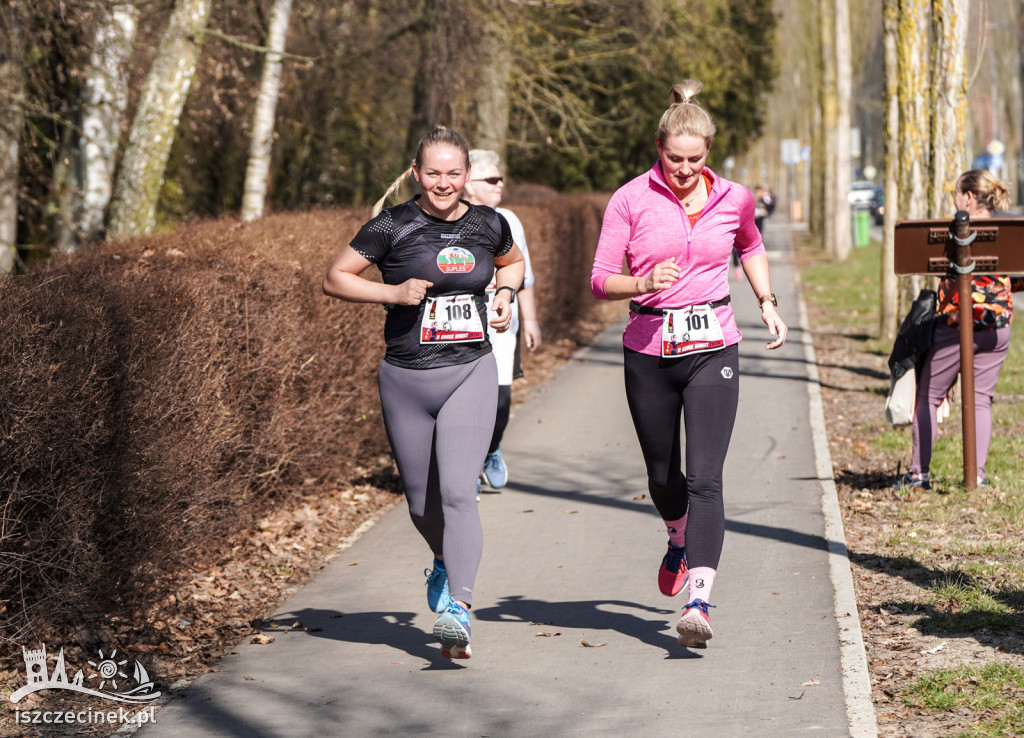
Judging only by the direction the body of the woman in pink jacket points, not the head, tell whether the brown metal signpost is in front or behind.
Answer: behind

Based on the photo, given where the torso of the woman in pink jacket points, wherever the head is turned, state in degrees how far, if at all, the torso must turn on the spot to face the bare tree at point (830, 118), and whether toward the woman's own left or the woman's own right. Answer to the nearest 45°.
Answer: approximately 180°

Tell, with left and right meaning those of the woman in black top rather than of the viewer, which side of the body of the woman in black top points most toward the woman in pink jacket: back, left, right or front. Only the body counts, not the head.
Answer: left

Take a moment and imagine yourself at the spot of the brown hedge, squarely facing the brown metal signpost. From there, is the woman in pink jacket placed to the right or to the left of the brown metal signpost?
right

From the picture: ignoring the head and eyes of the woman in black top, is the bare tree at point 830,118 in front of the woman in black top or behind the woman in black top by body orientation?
behind

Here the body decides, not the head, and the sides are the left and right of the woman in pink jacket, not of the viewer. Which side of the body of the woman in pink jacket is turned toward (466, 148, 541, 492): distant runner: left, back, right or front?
back

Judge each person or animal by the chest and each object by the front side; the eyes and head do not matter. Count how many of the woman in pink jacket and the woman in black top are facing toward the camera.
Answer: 2

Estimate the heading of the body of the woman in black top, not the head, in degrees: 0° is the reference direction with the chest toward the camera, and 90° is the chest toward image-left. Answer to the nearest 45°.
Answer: approximately 0°

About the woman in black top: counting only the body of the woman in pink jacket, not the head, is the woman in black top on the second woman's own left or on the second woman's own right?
on the second woman's own right

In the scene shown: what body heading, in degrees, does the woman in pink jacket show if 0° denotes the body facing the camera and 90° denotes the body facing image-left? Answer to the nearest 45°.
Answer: approximately 0°

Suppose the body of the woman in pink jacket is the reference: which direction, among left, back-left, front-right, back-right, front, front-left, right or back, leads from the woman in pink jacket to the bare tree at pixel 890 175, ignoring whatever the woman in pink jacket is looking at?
back

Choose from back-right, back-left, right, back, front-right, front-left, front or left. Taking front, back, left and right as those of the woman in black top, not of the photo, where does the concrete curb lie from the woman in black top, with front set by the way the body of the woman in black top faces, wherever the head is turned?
left

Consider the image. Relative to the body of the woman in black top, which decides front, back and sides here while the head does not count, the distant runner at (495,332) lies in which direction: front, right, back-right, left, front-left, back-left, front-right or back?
back
